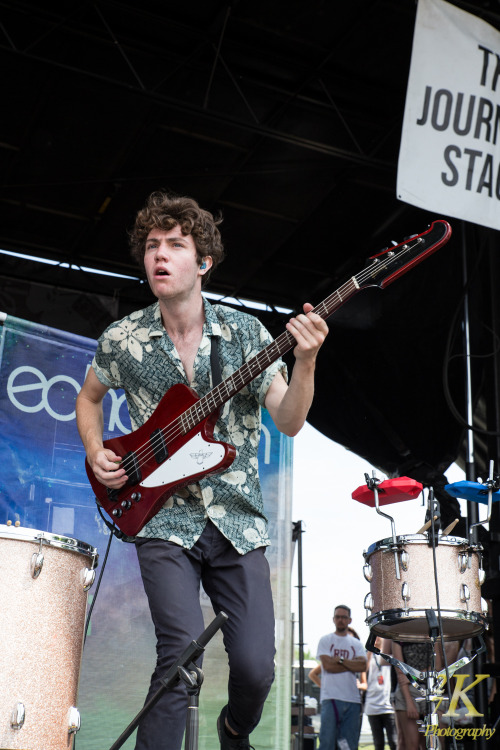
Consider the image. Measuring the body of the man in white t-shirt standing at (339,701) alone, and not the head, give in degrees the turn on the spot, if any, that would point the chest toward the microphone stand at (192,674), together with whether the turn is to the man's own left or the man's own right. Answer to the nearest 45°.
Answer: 0° — they already face it

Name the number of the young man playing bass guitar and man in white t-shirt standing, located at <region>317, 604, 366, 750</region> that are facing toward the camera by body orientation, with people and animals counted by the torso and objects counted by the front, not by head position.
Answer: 2

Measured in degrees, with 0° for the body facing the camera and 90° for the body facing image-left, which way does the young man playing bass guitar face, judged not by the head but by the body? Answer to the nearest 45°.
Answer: approximately 0°

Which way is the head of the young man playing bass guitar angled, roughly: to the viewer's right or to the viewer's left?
to the viewer's left

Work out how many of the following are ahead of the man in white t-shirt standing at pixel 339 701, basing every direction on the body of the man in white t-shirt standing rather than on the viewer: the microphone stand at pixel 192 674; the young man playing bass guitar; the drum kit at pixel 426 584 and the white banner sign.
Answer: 4

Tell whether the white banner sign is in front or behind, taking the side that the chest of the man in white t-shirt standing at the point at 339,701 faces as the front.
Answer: in front

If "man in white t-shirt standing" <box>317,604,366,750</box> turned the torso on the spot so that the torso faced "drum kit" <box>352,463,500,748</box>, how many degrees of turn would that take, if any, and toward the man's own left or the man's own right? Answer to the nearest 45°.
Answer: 0° — they already face it

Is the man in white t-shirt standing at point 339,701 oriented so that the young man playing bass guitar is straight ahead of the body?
yes
